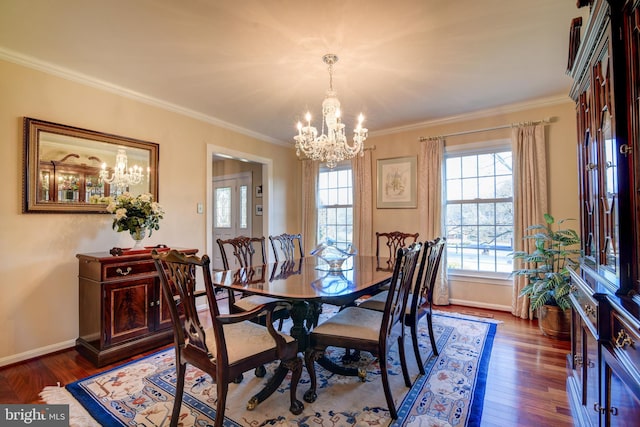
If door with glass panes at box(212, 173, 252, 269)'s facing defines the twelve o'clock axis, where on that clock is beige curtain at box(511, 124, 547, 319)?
The beige curtain is roughly at 9 o'clock from the door with glass panes.

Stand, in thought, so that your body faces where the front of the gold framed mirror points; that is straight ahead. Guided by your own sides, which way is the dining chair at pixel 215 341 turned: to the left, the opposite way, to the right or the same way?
to the left

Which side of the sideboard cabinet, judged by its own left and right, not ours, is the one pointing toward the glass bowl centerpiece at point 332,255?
front

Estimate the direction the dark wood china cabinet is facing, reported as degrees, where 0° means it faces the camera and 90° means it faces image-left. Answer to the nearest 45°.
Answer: approximately 90°

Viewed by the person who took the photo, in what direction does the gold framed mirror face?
facing the viewer and to the right of the viewer

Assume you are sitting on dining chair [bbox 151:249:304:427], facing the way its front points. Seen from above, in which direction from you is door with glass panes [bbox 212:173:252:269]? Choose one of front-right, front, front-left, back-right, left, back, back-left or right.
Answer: front-left

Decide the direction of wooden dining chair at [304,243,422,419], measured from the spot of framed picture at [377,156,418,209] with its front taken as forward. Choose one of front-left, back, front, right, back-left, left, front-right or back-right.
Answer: front-left

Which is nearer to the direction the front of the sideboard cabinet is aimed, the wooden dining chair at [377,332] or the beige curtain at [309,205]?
the wooden dining chair

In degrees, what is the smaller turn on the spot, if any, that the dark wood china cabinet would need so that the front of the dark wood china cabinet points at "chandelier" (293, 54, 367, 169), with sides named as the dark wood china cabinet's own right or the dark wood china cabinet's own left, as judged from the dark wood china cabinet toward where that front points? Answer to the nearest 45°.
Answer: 0° — it already faces it

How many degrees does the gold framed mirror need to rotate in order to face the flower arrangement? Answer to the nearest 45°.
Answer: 0° — it already faces it

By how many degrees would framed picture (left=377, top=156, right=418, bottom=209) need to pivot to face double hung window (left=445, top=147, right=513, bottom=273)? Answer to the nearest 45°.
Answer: approximately 135° to its left

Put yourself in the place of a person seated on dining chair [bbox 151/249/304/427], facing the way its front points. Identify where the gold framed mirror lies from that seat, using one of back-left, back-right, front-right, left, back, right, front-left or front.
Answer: left

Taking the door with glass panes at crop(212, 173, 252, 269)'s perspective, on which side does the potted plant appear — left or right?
on its left

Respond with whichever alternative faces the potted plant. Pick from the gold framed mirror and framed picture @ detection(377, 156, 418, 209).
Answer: the gold framed mirror

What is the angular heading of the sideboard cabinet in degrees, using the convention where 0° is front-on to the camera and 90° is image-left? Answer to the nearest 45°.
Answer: approximately 315°

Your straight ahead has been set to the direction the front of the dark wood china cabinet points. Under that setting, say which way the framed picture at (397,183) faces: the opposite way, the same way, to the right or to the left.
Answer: to the left

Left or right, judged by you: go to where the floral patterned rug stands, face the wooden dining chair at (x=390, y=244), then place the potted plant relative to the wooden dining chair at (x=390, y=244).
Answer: right

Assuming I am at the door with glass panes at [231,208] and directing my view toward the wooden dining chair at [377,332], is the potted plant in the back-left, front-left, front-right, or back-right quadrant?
front-left

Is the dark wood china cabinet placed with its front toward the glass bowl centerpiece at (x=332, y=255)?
yes
